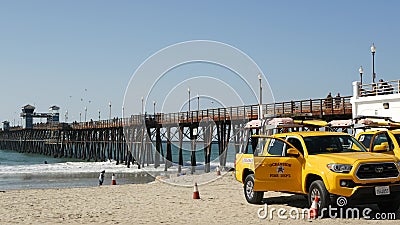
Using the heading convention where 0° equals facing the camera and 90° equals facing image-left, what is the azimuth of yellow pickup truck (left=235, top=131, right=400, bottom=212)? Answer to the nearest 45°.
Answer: approximately 315°

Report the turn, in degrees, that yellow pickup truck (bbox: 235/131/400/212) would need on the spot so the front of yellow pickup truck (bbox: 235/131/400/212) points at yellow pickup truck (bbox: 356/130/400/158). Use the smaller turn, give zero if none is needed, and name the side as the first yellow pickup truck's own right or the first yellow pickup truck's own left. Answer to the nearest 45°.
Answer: approximately 90° to the first yellow pickup truck's own left

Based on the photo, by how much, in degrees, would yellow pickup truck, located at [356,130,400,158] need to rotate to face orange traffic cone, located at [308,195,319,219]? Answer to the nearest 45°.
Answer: approximately 90° to its right
